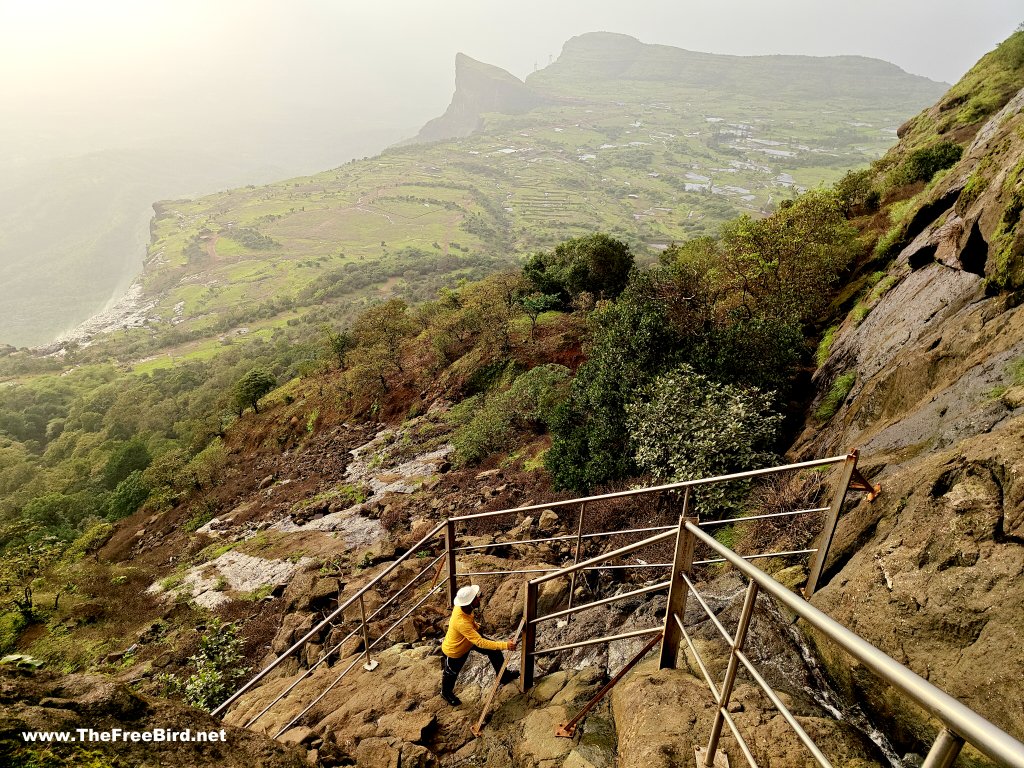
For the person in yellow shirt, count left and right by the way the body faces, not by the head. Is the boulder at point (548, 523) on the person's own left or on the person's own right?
on the person's own left

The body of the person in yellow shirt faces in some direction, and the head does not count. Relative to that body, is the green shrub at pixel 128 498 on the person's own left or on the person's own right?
on the person's own left

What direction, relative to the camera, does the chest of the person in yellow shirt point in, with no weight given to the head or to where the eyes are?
to the viewer's right

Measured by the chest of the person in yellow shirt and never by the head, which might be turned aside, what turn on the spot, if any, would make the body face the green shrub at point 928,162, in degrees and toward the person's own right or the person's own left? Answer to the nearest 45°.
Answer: approximately 45° to the person's own left

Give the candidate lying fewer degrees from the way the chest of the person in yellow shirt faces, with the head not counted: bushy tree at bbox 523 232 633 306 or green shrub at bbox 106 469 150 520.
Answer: the bushy tree

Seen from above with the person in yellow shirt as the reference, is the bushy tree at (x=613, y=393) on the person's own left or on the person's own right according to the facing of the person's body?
on the person's own left

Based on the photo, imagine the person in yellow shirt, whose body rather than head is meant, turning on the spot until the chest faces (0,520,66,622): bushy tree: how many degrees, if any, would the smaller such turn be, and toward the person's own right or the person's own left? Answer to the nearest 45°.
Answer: approximately 135° to the person's own left

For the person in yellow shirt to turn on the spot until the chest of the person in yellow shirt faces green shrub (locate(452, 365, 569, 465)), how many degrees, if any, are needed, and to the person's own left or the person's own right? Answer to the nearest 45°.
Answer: approximately 90° to the person's own left

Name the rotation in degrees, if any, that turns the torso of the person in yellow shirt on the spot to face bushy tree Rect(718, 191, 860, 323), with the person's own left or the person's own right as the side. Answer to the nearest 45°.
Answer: approximately 45° to the person's own left

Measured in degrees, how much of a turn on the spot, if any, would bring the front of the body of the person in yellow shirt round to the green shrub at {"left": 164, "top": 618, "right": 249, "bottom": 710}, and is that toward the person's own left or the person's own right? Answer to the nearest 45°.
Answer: approximately 135° to the person's own left

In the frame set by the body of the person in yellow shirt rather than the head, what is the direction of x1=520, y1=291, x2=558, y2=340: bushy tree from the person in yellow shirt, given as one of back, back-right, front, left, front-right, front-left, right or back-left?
left
